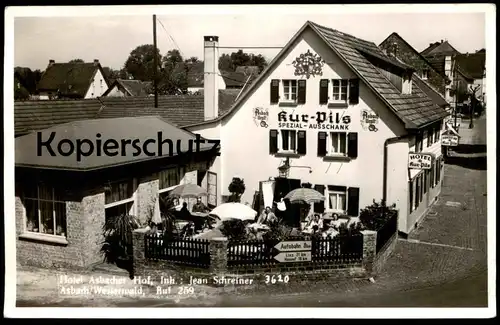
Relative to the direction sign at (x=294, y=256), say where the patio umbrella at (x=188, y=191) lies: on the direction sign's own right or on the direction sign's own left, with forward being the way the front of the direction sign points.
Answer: on the direction sign's own right

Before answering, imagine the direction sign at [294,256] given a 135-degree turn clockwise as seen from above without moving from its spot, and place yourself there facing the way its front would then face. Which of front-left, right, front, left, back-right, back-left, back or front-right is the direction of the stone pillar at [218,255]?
front-left

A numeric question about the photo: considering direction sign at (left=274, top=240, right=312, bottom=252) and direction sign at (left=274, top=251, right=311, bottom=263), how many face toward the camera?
2

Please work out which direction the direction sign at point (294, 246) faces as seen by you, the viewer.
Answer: facing the viewer

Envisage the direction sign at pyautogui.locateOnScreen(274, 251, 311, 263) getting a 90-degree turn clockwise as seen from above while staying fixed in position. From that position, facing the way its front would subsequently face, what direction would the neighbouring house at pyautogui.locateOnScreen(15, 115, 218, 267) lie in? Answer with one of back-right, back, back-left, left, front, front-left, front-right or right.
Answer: front

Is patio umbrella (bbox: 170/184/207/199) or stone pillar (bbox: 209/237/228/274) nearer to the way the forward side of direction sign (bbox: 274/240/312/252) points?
the stone pillar

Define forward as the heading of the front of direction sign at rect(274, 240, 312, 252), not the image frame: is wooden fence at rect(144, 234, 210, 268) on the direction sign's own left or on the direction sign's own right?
on the direction sign's own right
